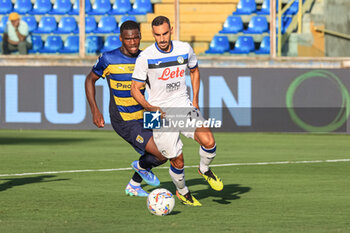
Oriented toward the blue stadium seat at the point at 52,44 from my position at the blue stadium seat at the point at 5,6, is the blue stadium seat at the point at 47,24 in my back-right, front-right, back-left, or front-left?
front-left

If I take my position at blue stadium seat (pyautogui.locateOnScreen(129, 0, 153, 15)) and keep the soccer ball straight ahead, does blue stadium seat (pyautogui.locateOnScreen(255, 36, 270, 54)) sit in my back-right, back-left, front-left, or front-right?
front-left

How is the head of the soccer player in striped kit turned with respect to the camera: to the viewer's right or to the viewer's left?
to the viewer's right

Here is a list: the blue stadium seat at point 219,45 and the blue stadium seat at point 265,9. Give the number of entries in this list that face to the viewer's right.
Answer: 0

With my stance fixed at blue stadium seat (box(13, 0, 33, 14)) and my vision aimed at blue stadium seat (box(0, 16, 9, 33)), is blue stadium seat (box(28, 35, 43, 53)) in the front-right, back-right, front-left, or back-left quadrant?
front-left

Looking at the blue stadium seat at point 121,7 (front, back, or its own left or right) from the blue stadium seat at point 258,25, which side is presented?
left

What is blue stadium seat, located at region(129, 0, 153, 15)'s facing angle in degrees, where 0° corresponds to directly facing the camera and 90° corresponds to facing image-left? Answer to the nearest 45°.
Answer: approximately 45°

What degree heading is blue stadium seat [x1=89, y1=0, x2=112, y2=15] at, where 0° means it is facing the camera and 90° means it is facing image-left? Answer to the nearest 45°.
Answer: approximately 45°

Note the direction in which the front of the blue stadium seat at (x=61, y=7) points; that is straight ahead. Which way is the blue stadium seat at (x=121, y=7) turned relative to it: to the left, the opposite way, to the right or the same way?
the same way

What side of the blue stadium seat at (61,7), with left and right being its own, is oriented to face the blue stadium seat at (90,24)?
left

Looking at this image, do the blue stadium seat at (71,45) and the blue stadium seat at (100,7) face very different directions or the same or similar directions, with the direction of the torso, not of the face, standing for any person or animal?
same or similar directions

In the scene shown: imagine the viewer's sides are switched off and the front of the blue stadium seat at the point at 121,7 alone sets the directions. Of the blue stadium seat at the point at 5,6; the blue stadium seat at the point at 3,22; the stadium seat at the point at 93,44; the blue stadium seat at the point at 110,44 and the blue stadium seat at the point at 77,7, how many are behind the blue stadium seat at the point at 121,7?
0

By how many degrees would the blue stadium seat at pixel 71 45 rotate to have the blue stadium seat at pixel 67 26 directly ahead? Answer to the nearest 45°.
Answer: approximately 135° to its right

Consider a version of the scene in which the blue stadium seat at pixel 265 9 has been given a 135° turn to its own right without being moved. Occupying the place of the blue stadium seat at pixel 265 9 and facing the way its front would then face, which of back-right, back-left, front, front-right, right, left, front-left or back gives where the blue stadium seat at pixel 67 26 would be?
left

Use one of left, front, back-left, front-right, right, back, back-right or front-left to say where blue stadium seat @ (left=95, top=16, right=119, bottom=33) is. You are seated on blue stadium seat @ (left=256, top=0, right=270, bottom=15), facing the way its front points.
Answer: front-right

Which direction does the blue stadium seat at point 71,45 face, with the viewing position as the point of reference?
facing the viewer and to the left of the viewer

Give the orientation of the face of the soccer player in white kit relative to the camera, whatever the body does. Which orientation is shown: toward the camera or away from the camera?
toward the camera

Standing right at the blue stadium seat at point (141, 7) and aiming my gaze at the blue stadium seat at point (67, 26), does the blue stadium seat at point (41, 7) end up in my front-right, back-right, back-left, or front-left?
front-right
